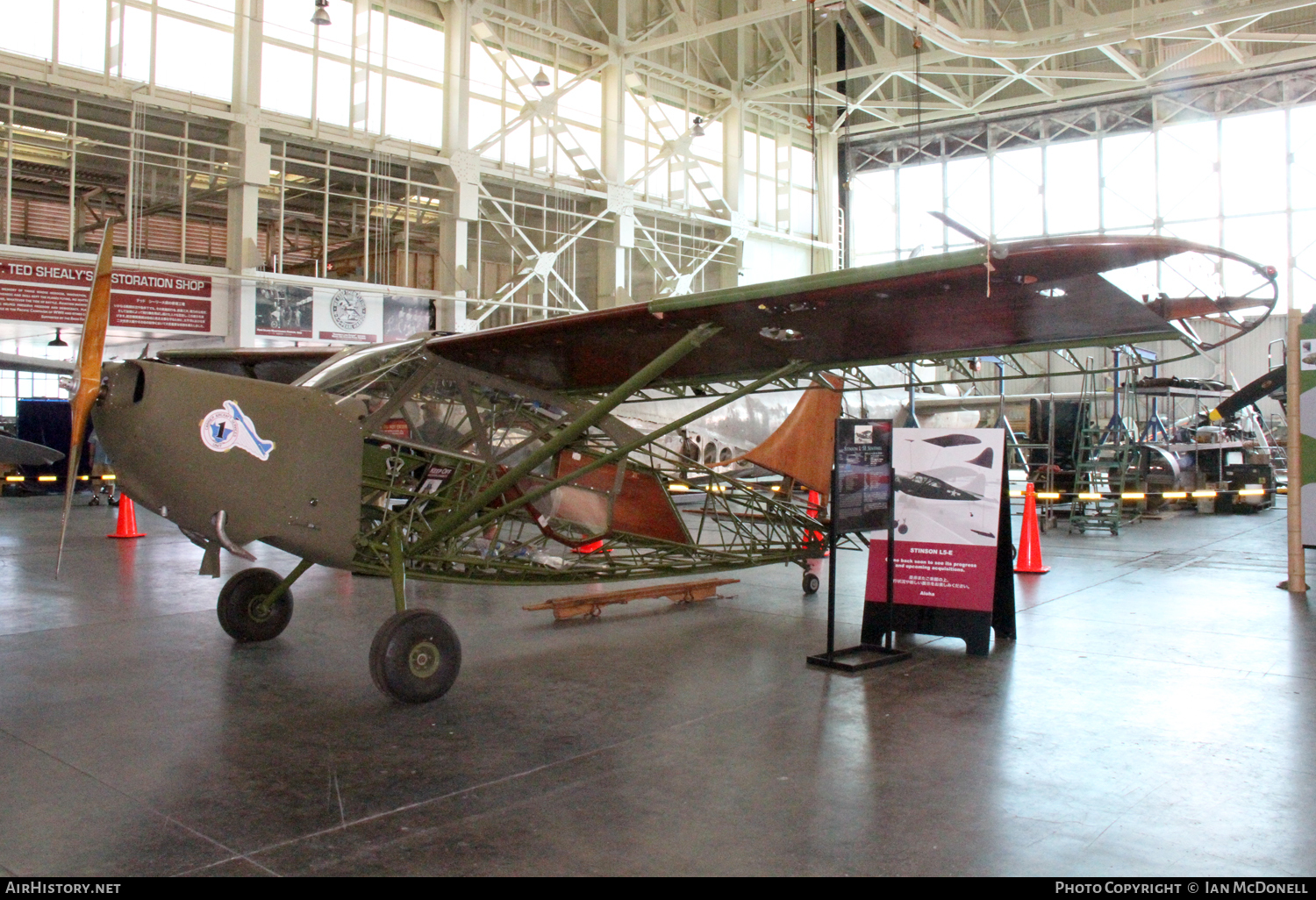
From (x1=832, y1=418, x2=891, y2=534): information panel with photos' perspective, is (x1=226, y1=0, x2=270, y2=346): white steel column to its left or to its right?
on its right

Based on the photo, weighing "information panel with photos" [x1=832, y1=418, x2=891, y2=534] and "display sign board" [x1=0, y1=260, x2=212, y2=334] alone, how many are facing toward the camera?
2

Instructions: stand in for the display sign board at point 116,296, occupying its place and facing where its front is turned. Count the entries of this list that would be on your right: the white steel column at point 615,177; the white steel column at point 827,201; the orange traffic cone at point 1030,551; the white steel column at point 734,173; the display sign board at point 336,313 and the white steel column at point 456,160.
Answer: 0

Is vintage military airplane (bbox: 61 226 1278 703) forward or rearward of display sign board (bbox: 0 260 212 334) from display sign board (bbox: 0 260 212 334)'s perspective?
forward

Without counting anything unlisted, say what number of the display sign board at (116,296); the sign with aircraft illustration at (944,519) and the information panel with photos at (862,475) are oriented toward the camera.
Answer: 3

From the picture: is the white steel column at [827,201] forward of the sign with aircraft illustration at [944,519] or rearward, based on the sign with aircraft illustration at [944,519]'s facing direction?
rearward

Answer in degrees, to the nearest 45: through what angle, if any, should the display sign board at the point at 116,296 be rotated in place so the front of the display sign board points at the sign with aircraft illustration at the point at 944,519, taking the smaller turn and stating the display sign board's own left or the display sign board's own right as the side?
0° — it already faces it

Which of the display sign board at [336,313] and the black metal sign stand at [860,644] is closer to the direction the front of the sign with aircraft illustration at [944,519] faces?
the black metal sign stand

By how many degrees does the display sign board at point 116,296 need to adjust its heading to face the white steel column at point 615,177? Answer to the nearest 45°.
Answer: approximately 90° to its left

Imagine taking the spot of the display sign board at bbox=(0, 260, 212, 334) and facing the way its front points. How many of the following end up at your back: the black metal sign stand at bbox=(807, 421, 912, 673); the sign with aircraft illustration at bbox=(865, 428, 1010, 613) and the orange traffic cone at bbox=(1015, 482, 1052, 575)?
0

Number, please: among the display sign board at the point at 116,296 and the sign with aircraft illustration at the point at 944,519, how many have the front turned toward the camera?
2

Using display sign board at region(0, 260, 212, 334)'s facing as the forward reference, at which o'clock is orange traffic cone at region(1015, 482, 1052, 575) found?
The orange traffic cone is roughly at 11 o'clock from the display sign board.

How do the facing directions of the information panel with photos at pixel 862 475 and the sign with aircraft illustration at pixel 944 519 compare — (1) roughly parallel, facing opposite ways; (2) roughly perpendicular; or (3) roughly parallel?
roughly parallel

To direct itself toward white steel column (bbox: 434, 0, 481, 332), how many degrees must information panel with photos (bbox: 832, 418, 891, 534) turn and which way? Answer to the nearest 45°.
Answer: approximately 135° to its right

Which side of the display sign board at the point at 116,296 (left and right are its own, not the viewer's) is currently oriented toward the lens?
front

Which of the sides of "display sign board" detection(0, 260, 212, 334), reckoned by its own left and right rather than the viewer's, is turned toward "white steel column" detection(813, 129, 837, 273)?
left

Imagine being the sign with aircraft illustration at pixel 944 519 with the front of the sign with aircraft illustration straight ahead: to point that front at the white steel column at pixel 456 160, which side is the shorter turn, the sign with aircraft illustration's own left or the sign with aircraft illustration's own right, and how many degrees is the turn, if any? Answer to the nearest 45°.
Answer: approximately 135° to the sign with aircraft illustration's own right

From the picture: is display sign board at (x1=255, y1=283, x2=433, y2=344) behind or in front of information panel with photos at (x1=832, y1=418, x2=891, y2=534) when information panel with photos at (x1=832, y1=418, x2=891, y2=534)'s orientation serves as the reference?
behind

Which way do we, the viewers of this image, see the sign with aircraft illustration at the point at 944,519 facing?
facing the viewer

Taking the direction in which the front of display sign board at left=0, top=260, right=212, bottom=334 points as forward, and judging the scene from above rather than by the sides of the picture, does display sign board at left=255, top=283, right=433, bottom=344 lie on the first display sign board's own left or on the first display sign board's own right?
on the first display sign board's own left
